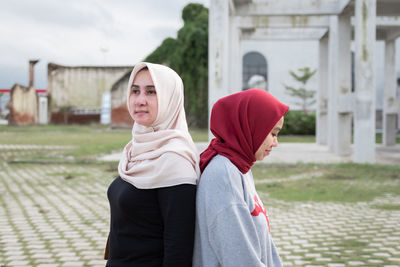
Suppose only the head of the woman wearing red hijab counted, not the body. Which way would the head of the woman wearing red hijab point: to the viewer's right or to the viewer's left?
to the viewer's right

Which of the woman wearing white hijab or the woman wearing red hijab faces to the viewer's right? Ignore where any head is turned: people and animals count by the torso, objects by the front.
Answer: the woman wearing red hijab

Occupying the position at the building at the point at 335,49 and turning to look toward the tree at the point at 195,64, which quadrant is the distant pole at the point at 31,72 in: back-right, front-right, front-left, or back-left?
front-left

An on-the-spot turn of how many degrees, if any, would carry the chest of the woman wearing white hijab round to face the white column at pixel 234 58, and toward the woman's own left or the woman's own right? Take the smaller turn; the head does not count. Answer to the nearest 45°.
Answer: approximately 135° to the woman's own right

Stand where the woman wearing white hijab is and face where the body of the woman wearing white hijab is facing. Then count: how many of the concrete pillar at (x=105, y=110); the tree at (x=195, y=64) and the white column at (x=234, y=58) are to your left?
0

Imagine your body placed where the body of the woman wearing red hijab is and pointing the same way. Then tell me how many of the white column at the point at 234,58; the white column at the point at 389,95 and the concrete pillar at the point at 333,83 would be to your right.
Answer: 0

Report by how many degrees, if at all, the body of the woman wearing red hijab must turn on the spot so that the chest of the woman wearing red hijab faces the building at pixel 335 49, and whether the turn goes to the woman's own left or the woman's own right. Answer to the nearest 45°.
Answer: approximately 90° to the woman's own left

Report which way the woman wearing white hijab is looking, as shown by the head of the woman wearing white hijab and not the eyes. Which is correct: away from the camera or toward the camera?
toward the camera

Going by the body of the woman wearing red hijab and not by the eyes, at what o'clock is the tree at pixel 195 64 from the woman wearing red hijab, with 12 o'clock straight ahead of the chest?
The tree is roughly at 9 o'clock from the woman wearing red hijab.

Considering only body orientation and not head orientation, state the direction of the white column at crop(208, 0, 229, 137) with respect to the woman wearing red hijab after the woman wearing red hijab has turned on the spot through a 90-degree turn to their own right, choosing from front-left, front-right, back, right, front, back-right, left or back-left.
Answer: back

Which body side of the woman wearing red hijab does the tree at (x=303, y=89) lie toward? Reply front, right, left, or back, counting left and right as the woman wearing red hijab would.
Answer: left

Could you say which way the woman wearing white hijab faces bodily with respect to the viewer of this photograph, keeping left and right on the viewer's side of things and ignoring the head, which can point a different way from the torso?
facing the viewer and to the left of the viewer

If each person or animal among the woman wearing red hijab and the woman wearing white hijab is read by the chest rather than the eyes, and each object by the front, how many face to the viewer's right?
1

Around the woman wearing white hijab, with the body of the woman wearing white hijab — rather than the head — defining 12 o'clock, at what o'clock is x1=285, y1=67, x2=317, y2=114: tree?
The tree is roughly at 5 o'clock from the woman wearing white hijab.

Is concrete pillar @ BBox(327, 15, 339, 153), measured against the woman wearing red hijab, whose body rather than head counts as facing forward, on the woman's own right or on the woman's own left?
on the woman's own left

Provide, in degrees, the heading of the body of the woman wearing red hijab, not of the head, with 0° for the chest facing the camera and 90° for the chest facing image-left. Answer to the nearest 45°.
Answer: approximately 270°

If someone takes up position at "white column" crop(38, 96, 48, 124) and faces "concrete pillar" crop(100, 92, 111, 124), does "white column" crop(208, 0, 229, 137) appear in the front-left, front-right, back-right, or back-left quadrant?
front-right

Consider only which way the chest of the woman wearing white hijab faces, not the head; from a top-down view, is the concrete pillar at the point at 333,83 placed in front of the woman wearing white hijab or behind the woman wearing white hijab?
behind
